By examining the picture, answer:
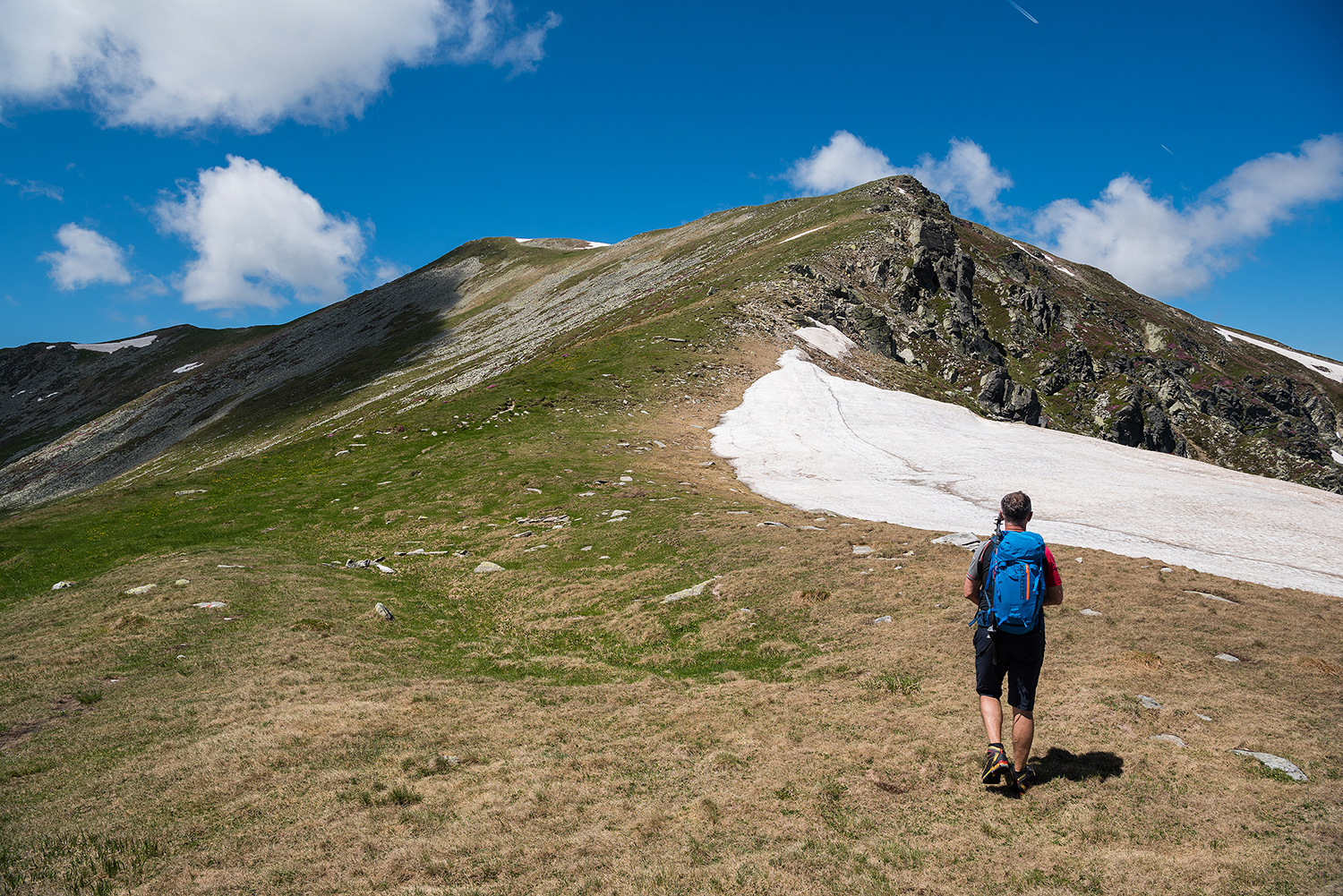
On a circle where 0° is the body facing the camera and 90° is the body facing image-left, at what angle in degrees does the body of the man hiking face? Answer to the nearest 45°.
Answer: approximately 180°

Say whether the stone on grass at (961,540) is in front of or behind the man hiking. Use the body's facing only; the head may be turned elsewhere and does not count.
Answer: in front

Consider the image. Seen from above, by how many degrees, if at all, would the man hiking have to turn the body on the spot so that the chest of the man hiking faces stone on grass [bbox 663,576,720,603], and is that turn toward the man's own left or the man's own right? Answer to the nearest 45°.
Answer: approximately 45° to the man's own left

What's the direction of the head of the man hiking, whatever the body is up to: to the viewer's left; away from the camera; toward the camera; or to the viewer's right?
away from the camera
